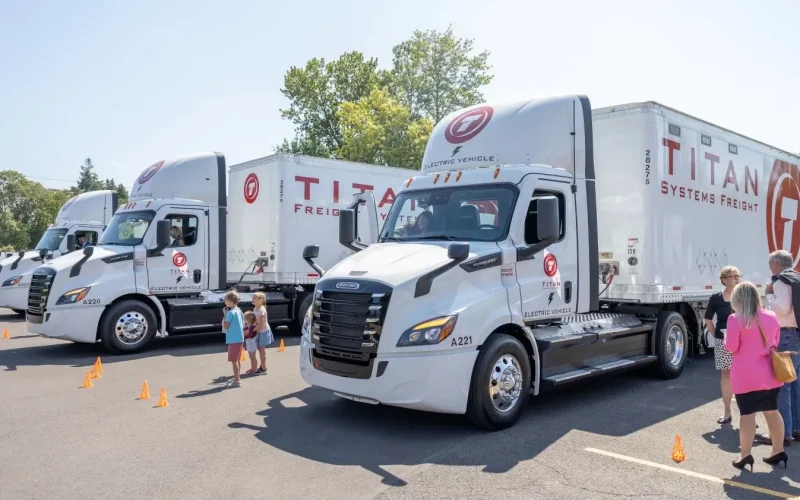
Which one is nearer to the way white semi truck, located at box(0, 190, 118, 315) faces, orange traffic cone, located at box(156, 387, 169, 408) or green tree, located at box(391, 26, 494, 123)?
the orange traffic cone

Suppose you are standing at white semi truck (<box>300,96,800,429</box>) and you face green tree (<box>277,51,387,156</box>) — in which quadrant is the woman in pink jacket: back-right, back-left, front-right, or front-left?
back-right

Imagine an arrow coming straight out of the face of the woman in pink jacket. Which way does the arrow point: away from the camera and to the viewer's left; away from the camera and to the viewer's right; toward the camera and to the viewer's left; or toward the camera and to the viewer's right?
away from the camera and to the viewer's left

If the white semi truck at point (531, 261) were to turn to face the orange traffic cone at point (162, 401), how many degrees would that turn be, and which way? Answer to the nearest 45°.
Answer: approximately 45° to its right

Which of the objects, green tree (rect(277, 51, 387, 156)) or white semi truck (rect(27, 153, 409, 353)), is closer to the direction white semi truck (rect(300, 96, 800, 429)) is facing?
the white semi truck (rect(27, 153, 409, 353))

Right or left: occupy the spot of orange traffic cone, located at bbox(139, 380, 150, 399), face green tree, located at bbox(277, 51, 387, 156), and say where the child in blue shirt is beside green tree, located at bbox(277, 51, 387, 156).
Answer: right

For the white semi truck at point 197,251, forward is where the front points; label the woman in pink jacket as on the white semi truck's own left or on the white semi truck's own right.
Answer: on the white semi truck's own left

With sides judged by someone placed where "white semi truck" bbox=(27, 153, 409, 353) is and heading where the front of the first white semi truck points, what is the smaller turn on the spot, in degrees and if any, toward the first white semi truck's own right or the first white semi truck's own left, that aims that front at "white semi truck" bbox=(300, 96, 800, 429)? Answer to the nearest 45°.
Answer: approximately 90° to the first white semi truck's own left

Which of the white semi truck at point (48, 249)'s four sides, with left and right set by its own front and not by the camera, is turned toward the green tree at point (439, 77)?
back

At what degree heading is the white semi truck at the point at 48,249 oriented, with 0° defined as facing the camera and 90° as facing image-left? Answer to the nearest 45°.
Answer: approximately 45°

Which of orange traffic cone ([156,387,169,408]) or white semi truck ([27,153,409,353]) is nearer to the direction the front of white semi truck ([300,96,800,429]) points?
the orange traffic cone

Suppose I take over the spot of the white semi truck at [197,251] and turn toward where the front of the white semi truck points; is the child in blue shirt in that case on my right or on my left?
on my left

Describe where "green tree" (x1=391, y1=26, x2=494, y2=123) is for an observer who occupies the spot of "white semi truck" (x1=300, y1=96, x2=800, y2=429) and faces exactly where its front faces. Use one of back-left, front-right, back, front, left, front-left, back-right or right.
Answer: back-right

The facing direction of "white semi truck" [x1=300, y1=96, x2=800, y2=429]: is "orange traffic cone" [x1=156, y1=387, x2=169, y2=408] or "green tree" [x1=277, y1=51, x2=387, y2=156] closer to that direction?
the orange traffic cone
